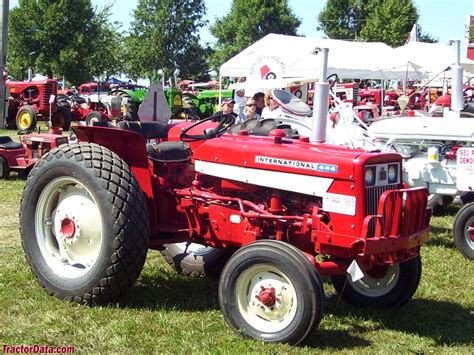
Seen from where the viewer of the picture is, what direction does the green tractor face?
facing to the right of the viewer

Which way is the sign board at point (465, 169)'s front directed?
toward the camera

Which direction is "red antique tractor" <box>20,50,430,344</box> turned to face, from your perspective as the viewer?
facing the viewer and to the right of the viewer

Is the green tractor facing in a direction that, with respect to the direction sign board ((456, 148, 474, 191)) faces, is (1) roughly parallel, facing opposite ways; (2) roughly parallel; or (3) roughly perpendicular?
roughly perpendicular

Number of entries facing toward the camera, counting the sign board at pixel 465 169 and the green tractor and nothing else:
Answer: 1

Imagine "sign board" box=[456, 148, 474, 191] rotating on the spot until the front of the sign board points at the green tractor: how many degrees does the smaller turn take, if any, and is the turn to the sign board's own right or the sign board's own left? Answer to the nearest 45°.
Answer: approximately 135° to the sign board's own right

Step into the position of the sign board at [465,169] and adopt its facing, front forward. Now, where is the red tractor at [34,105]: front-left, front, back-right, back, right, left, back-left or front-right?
back-right

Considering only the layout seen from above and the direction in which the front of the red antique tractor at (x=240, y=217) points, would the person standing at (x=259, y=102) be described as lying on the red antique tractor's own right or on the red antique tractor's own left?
on the red antique tractor's own left

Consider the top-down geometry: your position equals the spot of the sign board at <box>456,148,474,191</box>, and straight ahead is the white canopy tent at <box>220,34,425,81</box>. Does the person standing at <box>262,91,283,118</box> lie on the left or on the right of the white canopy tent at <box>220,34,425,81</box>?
left

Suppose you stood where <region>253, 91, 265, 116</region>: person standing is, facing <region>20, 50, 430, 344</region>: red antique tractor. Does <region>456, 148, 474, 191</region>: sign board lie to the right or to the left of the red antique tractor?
left

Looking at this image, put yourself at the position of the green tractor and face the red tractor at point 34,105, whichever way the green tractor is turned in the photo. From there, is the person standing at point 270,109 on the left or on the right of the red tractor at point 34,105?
left

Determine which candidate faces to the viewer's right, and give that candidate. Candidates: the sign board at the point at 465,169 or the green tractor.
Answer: the green tractor

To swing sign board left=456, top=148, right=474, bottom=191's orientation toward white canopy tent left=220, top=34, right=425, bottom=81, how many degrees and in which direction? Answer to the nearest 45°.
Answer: approximately 180°
